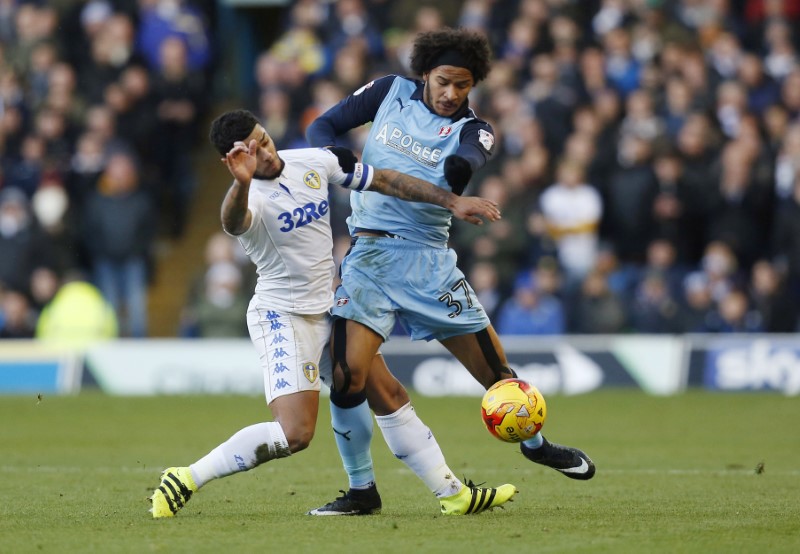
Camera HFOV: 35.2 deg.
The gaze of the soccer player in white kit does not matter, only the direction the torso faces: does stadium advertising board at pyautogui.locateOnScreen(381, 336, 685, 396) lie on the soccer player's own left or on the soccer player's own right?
on the soccer player's own left

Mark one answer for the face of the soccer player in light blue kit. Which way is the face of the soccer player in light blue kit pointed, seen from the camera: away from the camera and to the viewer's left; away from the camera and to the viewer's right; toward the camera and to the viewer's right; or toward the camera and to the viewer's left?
toward the camera and to the viewer's right

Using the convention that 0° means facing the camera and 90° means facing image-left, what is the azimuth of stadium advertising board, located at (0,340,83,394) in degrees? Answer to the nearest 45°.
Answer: approximately 0°

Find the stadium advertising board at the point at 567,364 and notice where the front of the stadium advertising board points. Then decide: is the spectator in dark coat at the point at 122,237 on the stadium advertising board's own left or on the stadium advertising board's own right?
on the stadium advertising board's own right

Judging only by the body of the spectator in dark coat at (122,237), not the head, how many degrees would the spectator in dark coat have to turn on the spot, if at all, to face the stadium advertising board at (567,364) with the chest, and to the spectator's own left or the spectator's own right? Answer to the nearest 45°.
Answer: approximately 45° to the spectator's own left

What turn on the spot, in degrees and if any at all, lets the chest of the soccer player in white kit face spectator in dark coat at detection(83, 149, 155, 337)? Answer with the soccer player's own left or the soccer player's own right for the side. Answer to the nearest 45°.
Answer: approximately 135° to the soccer player's own left

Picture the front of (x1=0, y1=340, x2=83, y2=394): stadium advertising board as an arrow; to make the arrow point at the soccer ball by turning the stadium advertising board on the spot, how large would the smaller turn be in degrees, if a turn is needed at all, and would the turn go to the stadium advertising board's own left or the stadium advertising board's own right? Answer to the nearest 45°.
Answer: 0° — it already faces it

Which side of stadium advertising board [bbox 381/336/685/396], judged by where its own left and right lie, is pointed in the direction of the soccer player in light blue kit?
front

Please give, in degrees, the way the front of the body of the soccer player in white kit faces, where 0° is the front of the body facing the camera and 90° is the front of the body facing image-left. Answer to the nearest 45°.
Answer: approximately 315°

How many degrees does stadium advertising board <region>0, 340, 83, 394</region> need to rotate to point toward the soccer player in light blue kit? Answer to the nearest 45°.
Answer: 0° — it already faces them

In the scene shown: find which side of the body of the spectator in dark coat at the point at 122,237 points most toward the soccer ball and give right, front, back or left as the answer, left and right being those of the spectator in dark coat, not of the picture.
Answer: front
